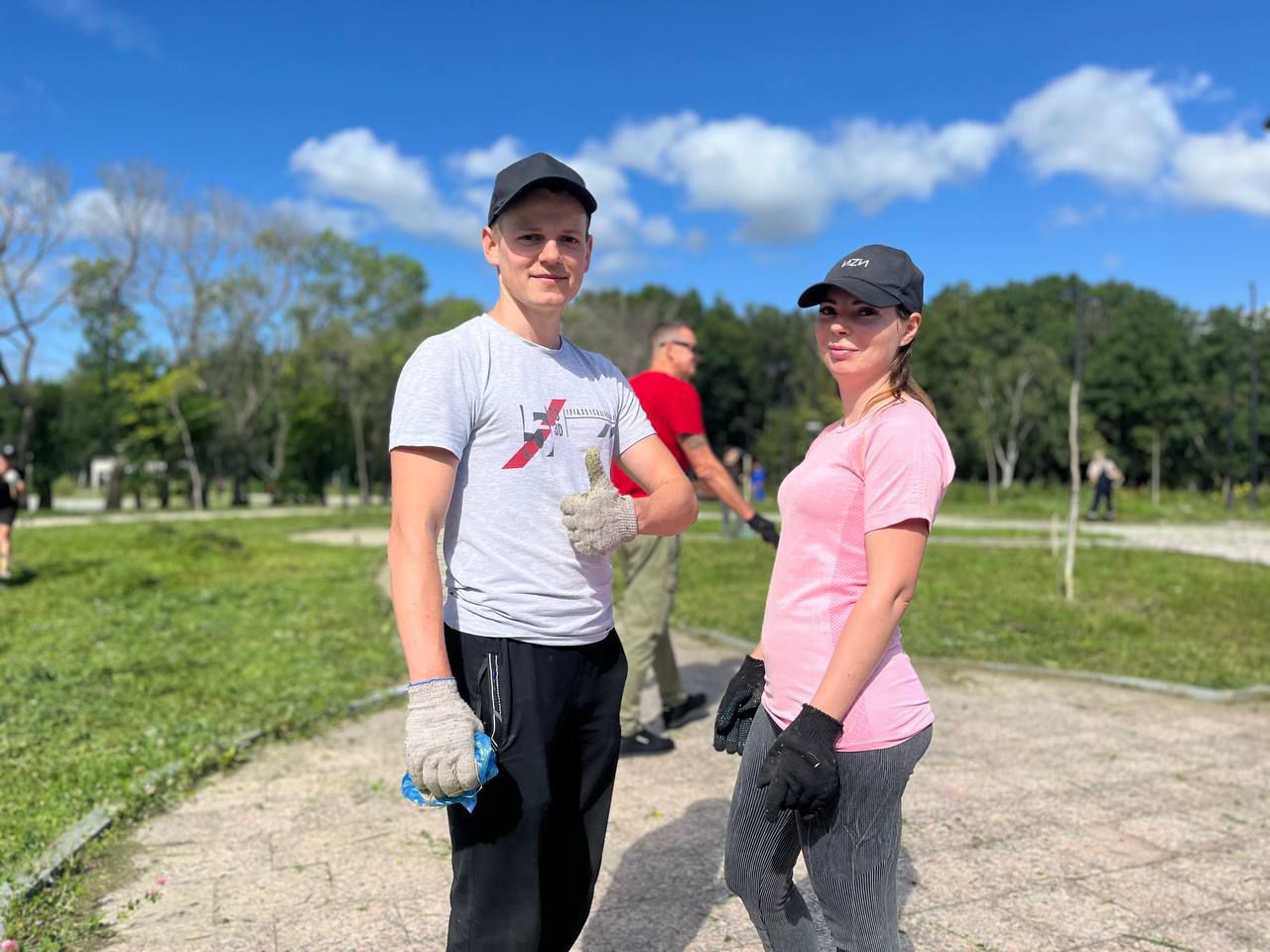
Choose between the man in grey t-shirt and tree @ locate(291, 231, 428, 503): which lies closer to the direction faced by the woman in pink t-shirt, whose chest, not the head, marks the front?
the man in grey t-shirt

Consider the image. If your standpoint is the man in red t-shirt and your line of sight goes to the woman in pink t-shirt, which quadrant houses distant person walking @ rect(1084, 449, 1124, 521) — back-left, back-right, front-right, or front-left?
back-left

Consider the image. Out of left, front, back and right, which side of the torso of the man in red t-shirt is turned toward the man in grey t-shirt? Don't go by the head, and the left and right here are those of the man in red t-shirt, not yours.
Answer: right

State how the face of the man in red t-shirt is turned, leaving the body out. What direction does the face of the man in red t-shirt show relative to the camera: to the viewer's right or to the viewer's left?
to the viewer's right

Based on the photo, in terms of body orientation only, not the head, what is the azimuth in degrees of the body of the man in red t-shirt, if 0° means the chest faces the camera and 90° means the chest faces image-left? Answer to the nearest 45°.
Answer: approximately 270°

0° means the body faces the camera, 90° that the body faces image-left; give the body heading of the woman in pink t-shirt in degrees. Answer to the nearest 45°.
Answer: approximately 45°

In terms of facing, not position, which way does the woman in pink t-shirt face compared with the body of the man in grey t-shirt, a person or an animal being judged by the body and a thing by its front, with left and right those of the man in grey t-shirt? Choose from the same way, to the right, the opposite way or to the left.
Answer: to the right

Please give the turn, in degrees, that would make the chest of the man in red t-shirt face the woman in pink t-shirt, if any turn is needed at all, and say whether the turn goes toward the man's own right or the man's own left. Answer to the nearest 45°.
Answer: approximately 90° to the man's own right

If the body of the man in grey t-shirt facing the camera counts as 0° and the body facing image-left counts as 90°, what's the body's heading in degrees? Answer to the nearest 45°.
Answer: approximately 315°

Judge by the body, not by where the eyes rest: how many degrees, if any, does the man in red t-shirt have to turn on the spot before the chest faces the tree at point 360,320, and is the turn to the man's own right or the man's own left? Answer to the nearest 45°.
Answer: approximately 90° to the man's own left

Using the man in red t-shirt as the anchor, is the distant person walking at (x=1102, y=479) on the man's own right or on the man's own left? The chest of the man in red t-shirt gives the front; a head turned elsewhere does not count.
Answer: on the man's own left
